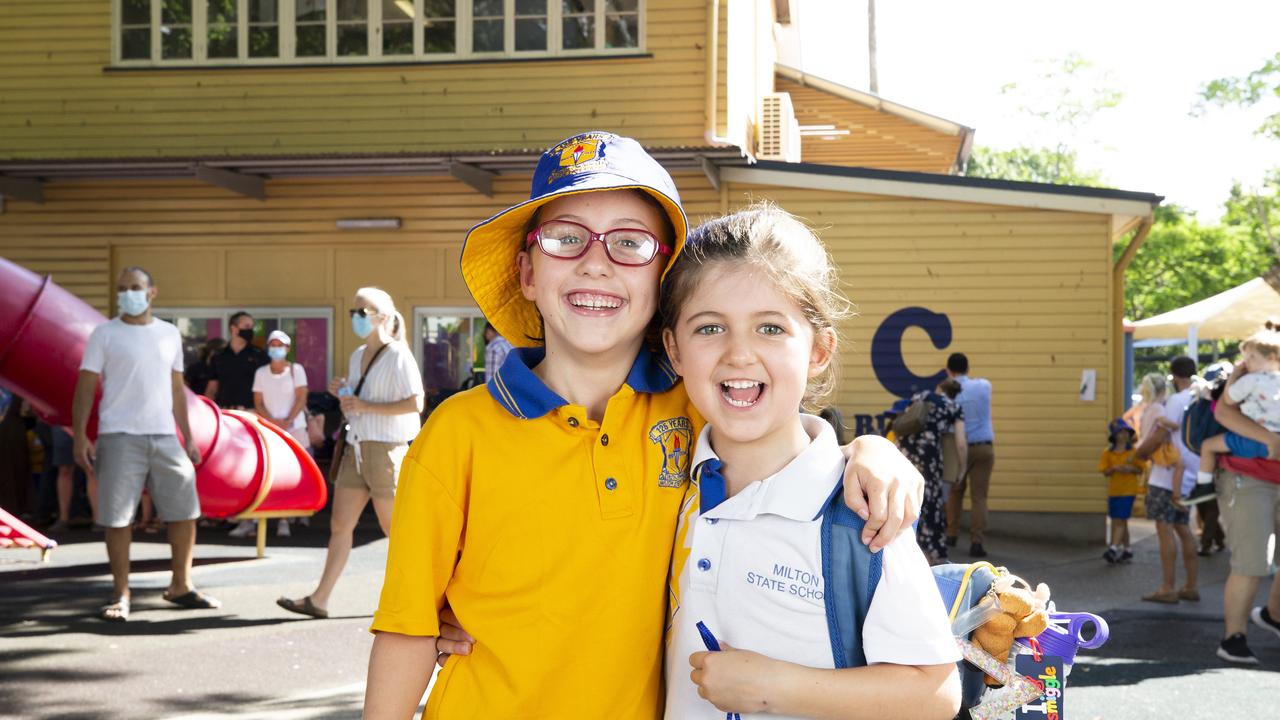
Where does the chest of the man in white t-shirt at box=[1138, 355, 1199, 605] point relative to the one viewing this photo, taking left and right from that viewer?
facing to the left of the viewer

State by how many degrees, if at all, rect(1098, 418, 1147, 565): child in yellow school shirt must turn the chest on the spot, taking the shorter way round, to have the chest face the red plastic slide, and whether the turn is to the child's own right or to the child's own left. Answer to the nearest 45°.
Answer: approximately 45° to the child's own right

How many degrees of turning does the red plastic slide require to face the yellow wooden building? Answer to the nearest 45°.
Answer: approximately 45° to its left

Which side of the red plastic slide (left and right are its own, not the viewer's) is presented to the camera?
right

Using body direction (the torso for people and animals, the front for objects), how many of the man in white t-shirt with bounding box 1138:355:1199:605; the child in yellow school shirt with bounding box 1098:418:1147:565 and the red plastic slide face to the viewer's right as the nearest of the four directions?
1

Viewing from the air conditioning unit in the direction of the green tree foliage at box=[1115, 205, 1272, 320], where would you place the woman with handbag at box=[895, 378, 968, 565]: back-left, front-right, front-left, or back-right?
back-right

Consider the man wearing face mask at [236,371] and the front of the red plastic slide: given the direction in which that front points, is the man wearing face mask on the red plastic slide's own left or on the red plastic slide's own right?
on the red plastic slide's own left

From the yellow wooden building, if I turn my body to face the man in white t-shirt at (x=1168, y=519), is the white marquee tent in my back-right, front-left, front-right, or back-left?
front-left

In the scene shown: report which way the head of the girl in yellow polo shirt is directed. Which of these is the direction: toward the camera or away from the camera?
toward the camera

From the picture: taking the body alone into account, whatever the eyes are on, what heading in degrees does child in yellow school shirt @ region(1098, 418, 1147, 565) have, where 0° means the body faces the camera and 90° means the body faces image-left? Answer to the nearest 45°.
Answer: approximately 0°

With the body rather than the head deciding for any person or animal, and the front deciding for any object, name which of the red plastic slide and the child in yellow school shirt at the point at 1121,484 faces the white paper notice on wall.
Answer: the red plastic slide

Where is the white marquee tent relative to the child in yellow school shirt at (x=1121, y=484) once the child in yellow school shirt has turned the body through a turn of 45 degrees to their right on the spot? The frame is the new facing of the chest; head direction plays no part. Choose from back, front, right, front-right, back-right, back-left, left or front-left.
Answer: back-right
